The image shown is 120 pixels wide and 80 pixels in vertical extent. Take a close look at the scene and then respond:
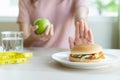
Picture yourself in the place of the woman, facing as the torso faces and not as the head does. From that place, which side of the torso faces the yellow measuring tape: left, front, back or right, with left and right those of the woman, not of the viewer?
front

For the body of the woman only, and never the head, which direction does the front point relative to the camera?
toward the camera

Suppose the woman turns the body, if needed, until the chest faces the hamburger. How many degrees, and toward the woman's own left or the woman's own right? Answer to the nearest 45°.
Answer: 0° — they already face it
